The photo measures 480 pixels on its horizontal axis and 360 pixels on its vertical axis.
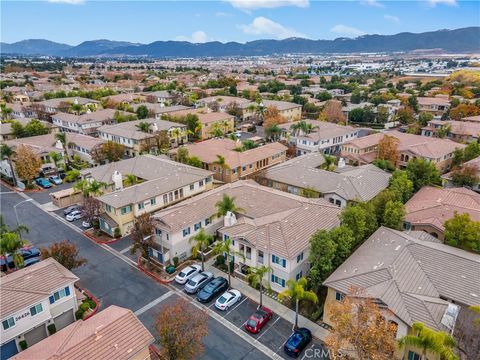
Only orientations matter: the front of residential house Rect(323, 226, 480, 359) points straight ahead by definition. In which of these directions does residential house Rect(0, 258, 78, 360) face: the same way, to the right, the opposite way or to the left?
to the left

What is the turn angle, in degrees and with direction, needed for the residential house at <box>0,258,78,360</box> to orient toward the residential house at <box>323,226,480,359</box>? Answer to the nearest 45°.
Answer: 0° — it already faces it

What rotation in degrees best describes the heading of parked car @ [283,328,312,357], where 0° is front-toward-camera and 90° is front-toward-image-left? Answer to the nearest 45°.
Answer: approximately 225°

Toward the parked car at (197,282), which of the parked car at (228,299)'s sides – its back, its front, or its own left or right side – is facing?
left

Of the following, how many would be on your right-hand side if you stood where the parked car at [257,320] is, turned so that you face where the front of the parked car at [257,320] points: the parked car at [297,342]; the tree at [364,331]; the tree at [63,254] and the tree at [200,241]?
2

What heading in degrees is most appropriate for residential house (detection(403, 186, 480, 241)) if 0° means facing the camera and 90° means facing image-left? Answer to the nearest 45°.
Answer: approximately 45°

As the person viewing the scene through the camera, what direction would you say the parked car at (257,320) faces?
facing away from the viewer and to the right of the viewer

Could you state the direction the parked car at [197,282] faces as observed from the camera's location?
facing away from the viewer and to the right of the viewer
